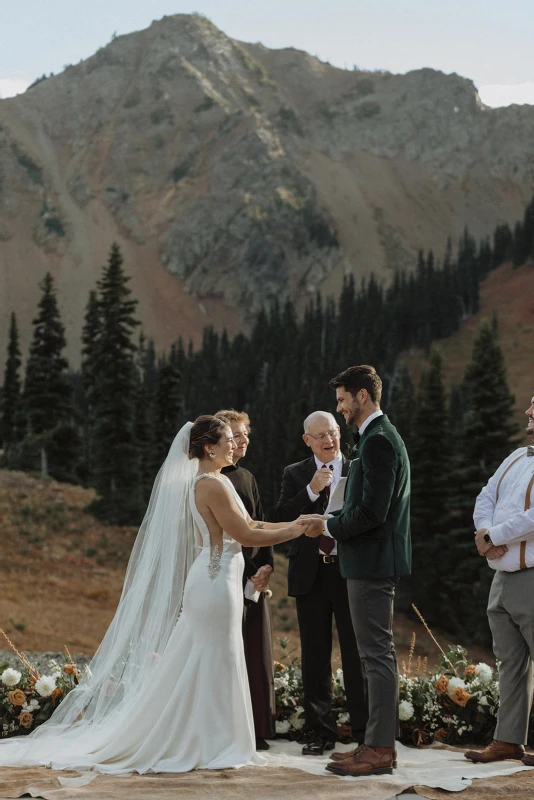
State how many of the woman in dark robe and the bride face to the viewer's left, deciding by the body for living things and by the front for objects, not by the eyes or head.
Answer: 0

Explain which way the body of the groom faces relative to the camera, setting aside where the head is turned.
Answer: to the viewer's left

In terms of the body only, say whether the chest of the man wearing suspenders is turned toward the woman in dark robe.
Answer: no

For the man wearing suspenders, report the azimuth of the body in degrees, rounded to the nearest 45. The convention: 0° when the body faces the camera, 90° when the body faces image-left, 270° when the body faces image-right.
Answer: approximately 45°

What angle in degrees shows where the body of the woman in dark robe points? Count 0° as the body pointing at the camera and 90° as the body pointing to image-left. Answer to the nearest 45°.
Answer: approximately 315°

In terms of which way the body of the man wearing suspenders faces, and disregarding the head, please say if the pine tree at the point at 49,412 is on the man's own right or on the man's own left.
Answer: on the man's own right

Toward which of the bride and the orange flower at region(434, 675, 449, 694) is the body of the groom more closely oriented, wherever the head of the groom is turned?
the bride

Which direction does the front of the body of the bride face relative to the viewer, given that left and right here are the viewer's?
facing to the right of the viewer

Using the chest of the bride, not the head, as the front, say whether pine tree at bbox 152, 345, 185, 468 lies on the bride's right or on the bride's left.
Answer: on the bride's left

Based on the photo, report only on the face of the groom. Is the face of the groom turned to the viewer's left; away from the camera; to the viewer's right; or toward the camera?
to the viewer's left

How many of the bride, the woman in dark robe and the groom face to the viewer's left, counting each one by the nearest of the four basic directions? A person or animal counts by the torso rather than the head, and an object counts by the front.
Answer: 1

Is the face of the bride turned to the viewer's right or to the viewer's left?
to the viewer's right

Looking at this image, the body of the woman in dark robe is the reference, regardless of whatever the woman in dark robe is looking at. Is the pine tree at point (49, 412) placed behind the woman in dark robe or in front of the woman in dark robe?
behind

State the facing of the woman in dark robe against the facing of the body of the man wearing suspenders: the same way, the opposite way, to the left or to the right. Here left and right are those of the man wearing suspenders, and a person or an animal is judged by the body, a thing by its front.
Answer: to the left

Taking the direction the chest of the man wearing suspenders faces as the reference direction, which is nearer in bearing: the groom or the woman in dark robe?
the groom

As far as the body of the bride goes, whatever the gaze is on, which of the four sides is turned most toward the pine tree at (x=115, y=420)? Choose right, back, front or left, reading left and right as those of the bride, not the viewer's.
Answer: left
